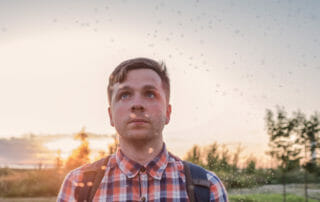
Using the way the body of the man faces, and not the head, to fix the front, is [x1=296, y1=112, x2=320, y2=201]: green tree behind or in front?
behind

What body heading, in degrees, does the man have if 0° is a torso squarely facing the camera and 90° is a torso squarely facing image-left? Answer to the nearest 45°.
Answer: approximately 0°
